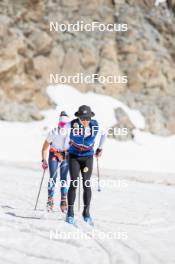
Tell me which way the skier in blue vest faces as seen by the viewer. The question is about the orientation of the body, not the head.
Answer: toward the camera

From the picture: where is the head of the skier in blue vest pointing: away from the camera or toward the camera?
toward the camera
